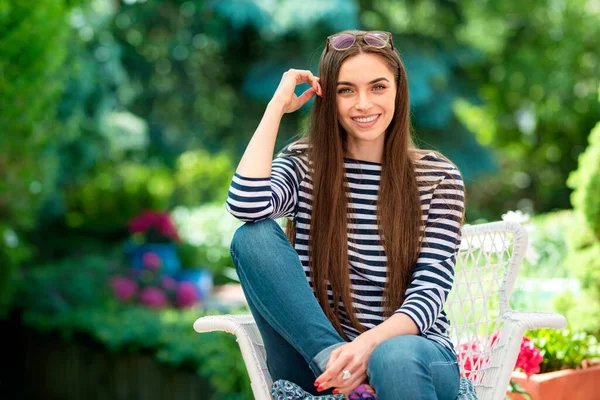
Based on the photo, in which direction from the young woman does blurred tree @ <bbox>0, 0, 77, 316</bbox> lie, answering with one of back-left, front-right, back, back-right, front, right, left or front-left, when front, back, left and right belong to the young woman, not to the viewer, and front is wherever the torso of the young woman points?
back-right

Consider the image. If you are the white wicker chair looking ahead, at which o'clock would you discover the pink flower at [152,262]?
The pink flower is roughly at 5 o'clock from the white wicker chair.

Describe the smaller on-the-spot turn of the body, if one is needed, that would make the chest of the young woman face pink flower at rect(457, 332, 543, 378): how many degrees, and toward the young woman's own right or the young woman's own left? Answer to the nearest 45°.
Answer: approximately 135° to the young woman's own left

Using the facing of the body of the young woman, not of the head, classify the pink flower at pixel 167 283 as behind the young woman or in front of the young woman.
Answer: behind

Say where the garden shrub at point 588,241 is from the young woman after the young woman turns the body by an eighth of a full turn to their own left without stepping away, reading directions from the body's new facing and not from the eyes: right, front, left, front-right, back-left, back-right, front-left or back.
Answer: left

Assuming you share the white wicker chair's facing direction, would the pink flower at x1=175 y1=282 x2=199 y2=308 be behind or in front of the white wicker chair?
behind

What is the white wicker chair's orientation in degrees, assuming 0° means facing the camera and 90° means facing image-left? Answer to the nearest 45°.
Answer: approximately 0°
